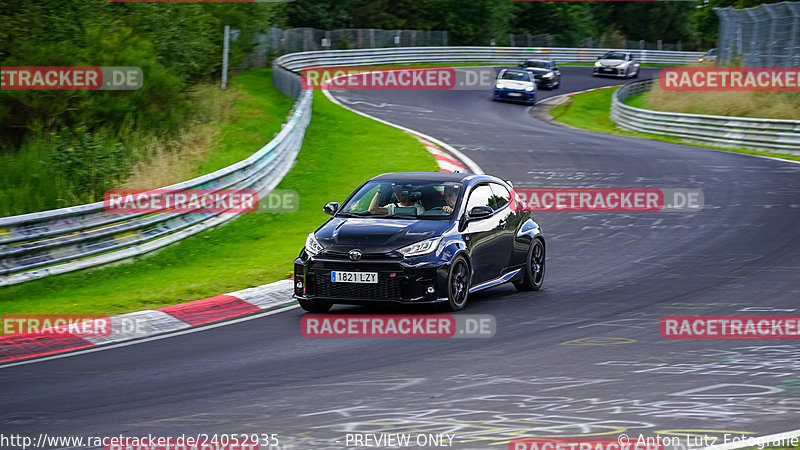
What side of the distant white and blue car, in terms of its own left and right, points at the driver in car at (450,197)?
front

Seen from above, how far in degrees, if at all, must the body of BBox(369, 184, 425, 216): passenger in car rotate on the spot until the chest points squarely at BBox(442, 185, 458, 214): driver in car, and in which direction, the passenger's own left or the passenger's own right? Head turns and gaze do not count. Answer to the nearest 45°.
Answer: approximately 135° to the passenger's own left

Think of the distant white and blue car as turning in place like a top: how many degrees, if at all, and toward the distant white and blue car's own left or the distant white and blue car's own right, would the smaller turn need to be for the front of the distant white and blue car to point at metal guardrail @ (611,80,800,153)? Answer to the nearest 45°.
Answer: approximately 45° to the distant white and blue car's own left

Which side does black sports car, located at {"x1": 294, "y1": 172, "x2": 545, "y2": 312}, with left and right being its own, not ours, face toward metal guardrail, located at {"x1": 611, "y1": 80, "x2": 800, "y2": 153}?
back

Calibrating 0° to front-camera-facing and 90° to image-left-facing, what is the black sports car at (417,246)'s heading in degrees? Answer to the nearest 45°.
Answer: approximately 45°

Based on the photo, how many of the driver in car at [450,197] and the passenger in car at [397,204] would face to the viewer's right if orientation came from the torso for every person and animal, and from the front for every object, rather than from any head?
0

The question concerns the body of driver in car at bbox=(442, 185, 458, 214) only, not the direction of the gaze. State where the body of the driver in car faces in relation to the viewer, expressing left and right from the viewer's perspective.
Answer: facing the viewer and to the left of the viewer

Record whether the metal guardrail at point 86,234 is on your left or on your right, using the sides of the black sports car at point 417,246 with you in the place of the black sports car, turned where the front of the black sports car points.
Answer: on your right

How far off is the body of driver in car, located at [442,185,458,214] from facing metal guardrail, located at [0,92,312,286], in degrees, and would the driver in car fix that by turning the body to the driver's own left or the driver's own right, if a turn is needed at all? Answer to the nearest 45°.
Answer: approximately 45° to the driver's own right

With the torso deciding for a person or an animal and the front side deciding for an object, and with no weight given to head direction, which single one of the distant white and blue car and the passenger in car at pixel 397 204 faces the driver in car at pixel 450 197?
the distant white and blue car

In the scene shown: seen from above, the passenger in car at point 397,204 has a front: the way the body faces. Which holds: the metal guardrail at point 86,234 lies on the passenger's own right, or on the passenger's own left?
on the passenger's own right

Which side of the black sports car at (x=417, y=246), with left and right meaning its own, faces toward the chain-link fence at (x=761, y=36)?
back

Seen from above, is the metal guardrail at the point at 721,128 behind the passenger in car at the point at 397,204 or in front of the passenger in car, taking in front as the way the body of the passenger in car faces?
behind

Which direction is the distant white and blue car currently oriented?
toward the camera
